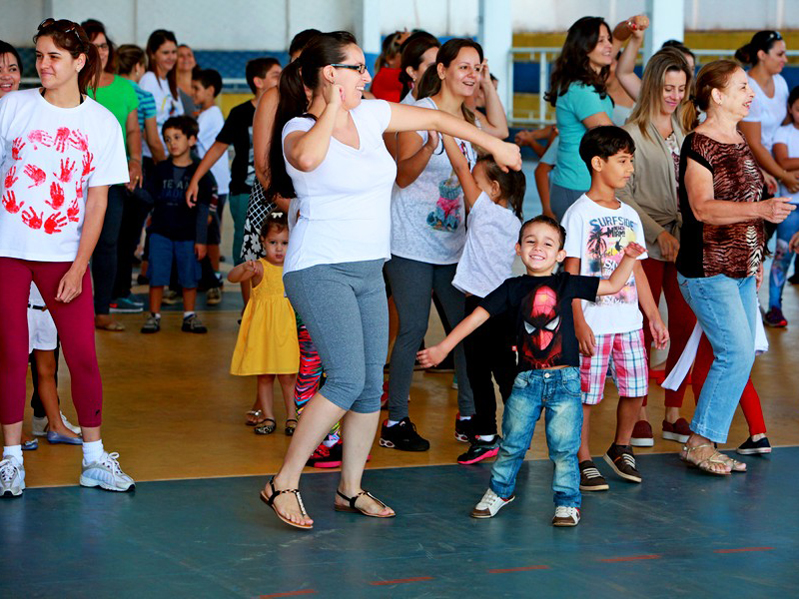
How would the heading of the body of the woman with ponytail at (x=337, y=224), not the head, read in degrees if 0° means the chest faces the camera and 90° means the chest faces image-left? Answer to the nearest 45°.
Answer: approximately 315°

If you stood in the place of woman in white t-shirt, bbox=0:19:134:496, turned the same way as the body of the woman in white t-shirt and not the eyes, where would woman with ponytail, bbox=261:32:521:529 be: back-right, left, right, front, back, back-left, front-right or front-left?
front-left

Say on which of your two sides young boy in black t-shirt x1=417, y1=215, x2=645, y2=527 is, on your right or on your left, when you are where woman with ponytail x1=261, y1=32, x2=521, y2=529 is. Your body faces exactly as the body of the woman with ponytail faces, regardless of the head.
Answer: on your left

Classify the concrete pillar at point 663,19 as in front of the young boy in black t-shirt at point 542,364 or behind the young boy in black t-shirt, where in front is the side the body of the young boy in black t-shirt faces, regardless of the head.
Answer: behind

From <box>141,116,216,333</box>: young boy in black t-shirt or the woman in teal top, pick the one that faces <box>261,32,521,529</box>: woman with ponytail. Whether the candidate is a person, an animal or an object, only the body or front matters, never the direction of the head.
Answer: the young boy in black t-shirt

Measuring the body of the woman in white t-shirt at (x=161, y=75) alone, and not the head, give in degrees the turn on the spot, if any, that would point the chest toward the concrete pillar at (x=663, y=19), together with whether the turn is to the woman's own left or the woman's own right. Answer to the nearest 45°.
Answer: approximately 90° to the woman's own left

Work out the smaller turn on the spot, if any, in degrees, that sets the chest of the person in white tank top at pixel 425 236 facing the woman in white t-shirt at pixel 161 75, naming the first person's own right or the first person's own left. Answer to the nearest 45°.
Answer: approximately 180°

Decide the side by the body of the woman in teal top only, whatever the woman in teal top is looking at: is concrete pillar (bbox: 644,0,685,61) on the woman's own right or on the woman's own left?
on the woman's own left

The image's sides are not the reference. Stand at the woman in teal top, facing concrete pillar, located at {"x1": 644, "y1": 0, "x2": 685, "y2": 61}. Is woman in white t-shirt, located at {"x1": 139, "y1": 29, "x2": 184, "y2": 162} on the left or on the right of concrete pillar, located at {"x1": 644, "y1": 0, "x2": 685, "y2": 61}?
left

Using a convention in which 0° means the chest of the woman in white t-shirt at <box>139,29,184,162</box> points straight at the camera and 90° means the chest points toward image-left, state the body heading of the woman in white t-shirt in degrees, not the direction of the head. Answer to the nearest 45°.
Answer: approximately 315°

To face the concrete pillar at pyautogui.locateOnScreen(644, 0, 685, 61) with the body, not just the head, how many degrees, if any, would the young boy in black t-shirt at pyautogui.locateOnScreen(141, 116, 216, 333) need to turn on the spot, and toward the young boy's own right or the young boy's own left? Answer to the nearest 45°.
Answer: approximately 135° to the young boy's own left

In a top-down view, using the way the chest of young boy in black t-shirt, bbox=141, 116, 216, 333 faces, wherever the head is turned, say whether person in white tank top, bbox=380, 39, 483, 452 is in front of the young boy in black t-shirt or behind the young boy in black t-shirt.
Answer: in front

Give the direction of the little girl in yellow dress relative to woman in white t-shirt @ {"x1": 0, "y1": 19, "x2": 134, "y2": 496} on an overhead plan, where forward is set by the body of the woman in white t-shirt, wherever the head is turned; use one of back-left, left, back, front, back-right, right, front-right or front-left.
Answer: back-left
